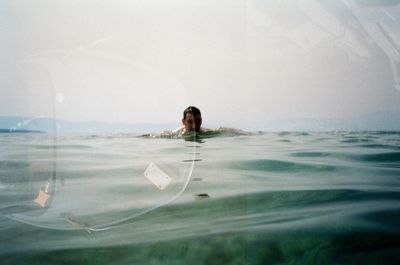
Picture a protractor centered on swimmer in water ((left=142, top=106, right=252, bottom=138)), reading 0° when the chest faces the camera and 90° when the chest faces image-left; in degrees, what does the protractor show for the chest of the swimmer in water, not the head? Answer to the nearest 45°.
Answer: approximately 0°

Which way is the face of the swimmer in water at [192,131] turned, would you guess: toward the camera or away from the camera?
toward the camera
